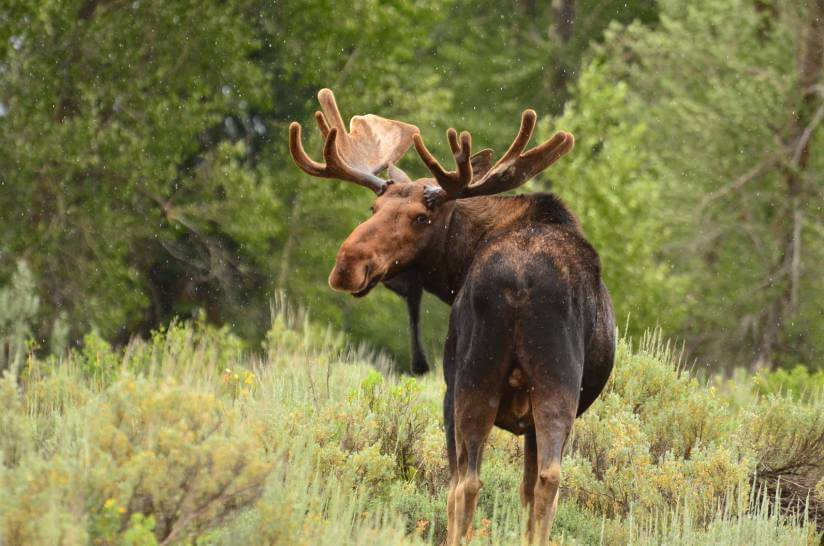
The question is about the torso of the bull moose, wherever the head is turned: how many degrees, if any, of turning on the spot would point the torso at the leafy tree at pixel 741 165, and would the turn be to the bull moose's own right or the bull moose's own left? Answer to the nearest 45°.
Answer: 0° — it already faces it

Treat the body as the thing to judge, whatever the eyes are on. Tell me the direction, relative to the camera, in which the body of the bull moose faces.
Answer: away from the camera
